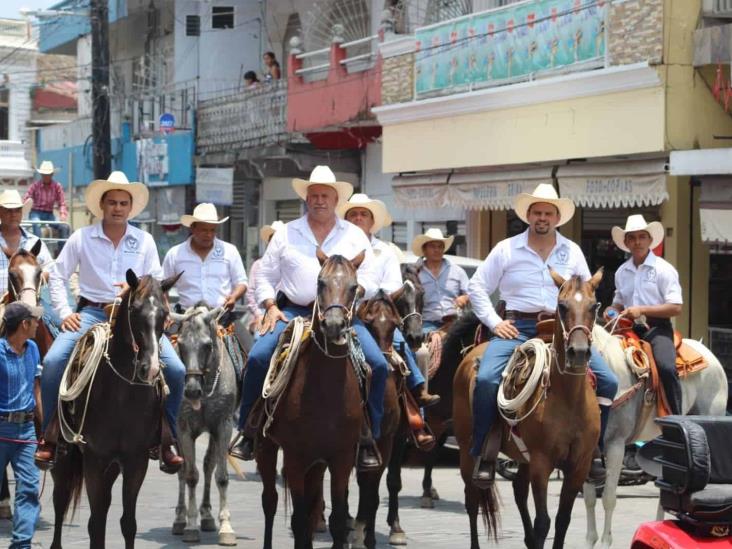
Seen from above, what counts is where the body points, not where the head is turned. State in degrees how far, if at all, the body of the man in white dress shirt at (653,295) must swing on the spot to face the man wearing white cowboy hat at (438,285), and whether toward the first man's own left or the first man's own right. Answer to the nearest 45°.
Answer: approximately 90° to the first man's own right

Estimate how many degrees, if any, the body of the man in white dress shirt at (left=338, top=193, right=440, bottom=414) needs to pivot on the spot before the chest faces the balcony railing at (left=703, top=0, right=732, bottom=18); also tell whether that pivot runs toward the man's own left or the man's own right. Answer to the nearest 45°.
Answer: approximately 135° to the man's own left

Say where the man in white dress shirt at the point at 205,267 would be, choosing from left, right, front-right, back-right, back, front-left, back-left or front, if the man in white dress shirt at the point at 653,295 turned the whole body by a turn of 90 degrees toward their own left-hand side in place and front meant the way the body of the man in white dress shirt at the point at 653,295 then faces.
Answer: back-right

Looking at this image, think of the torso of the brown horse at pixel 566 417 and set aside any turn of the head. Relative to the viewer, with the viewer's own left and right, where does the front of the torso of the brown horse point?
facing the viewer and to the right of the viewer

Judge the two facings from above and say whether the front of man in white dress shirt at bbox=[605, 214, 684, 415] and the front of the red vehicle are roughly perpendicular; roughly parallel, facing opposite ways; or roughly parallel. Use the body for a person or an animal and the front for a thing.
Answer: roughly perpendicular

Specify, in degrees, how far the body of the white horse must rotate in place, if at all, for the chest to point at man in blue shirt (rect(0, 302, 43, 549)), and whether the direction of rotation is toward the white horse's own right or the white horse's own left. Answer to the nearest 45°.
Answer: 0° — it already faces them

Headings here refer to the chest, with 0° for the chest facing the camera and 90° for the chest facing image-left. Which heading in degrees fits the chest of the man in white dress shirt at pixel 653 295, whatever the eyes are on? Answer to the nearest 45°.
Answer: approximately 45°

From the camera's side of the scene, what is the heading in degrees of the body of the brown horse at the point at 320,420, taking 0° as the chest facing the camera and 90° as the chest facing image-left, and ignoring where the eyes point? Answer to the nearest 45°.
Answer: approximately 0°
